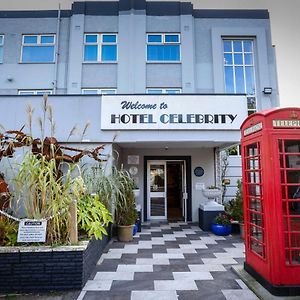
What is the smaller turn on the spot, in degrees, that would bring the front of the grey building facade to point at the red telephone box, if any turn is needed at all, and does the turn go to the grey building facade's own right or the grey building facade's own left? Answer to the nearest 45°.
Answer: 0° — it already faces it

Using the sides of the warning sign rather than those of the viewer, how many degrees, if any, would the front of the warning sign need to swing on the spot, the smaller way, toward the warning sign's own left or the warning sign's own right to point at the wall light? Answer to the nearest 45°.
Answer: approximately 90° to the warning sign's own left

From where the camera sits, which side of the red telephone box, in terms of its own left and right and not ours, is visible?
front

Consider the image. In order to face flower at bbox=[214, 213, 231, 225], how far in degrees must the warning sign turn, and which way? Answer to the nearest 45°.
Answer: approximately 90° to its left

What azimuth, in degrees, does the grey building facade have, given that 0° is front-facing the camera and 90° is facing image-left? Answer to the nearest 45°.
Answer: approximately 0°

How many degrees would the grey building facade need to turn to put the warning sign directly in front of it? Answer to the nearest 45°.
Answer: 0° — it already faces it

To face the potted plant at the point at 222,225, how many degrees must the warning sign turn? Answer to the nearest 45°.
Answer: approximately 90° to its left

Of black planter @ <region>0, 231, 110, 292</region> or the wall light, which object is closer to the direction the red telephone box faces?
the black planter

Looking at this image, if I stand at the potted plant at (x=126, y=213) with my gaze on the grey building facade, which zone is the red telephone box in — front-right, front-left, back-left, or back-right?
back-right

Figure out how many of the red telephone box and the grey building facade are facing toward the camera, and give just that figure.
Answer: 2

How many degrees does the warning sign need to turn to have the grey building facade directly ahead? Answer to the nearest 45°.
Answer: approximately 135° to its left
